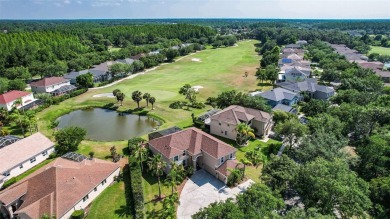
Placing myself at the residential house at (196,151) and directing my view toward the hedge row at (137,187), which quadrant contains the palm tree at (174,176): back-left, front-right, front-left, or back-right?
front-left

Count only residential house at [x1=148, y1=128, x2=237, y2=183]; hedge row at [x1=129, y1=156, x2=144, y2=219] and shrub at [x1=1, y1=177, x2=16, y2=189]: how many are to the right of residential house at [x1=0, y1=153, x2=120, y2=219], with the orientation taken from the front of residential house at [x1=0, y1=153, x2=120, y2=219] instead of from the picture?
1

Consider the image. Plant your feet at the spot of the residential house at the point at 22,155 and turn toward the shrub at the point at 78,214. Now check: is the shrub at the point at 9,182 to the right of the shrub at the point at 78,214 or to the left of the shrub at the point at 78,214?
right

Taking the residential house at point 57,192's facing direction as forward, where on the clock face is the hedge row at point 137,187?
The hedge row is roughly at 8 o'clock from the residential house.

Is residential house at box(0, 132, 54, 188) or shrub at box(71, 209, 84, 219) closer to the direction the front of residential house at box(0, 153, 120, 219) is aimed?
the shrub

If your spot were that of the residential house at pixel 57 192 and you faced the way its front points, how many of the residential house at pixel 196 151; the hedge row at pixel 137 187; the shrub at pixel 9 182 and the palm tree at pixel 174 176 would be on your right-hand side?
1

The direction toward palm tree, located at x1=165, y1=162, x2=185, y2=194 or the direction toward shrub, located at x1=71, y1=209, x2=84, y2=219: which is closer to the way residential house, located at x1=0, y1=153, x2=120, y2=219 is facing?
the shrub

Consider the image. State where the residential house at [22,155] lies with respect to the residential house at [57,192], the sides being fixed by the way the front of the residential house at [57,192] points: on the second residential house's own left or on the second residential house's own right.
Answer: on the second residential house's own right

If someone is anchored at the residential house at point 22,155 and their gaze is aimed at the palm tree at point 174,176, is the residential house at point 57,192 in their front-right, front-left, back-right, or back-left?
front-right

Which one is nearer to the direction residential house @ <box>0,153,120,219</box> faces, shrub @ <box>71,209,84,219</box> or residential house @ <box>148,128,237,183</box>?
the shrub

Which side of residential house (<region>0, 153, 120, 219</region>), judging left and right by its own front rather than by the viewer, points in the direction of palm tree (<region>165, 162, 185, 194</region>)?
left

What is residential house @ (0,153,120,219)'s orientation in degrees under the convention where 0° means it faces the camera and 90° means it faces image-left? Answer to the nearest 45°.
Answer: approximately 45°

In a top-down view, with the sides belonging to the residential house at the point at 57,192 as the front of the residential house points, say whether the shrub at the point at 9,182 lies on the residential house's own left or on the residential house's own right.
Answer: on the residential house's own right
